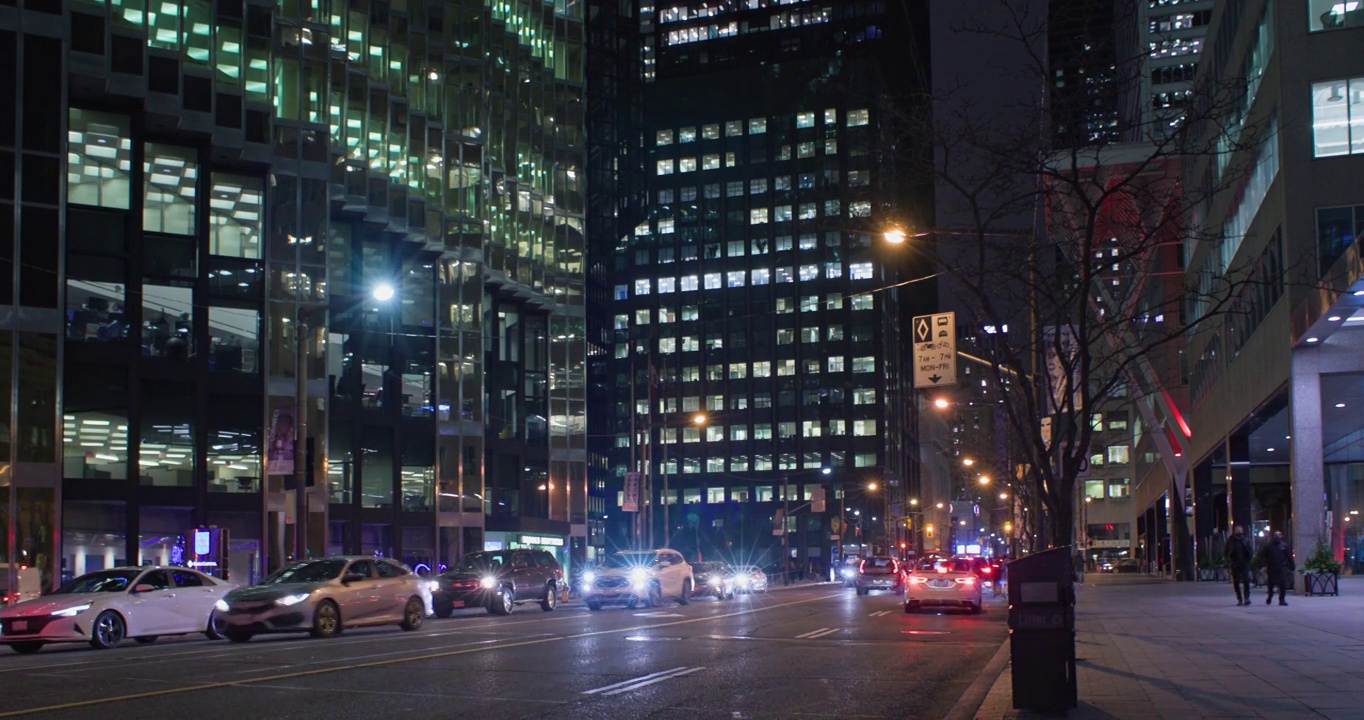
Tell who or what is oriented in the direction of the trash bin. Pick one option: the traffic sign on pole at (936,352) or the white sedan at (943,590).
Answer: the traffic sign on pole

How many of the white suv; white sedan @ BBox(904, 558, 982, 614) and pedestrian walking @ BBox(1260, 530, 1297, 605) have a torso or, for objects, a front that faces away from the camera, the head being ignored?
1

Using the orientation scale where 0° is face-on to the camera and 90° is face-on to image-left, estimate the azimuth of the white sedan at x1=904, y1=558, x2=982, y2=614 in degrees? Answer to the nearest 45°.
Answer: approximately 180°

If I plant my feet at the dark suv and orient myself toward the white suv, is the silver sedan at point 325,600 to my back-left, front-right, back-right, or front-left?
back-right

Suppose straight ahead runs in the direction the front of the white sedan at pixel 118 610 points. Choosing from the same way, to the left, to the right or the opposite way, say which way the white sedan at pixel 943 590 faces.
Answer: the opposite way

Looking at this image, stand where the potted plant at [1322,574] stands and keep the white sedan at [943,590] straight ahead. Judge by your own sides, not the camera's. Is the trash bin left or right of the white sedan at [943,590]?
left

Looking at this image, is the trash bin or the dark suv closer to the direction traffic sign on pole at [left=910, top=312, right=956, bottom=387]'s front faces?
the trash bin

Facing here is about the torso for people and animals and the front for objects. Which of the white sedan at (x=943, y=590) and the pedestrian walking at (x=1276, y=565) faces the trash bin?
the pedestrian walking
